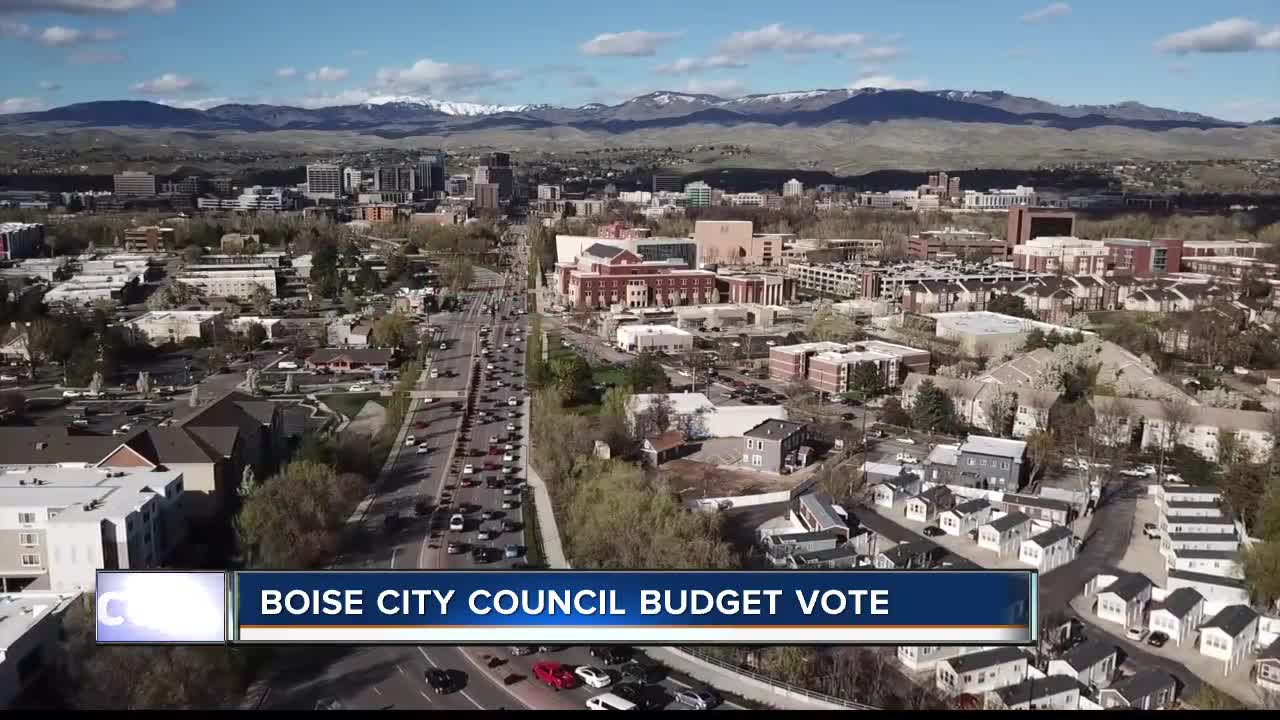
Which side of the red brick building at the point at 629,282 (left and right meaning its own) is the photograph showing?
front

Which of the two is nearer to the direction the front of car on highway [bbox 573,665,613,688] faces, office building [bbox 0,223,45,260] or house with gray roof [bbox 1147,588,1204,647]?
the office building

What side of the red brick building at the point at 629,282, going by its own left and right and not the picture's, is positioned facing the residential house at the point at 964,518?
front

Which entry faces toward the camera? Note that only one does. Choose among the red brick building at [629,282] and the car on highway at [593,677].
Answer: the red brick building

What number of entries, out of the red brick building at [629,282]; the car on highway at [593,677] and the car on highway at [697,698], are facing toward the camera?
1

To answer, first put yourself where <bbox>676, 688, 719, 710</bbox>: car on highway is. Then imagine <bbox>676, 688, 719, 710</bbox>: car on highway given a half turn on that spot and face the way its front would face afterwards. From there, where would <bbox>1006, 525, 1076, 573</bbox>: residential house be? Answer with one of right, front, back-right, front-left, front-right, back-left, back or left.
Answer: left

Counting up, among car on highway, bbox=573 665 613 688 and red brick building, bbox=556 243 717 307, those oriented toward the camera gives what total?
1

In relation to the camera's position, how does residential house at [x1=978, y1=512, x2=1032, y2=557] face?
facing the viewer and to the left of the viewer

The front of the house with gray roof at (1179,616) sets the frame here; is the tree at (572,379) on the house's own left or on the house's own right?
on the house's own right

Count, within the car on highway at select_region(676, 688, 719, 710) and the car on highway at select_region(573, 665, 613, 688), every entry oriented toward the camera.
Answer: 0

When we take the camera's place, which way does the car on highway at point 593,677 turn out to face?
facing away from the viewer and to the left of the viewer

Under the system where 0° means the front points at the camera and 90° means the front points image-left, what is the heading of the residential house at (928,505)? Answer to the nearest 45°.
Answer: approximately 45°

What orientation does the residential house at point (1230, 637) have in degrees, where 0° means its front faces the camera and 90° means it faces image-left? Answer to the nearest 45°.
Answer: approximately 45°

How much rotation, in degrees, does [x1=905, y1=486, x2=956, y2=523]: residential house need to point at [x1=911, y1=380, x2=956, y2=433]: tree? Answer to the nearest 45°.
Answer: approximately 135° to its right

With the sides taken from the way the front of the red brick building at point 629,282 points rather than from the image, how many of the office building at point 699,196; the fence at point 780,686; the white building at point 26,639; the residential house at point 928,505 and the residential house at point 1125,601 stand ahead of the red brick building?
4

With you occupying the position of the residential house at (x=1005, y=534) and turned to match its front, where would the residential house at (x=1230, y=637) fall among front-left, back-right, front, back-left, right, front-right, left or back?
left

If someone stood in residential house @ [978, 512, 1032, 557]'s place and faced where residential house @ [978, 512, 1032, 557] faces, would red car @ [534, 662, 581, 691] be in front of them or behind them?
in front

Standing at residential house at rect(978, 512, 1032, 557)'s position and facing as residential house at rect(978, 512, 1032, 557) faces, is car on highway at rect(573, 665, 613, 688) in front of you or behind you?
in front
